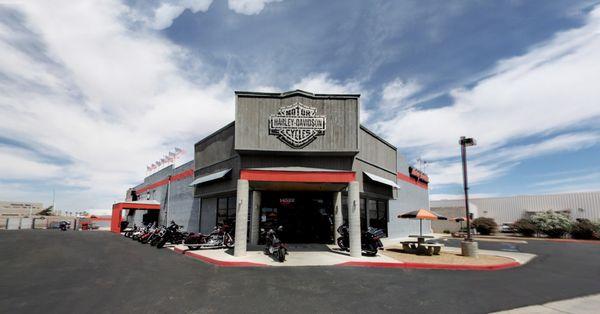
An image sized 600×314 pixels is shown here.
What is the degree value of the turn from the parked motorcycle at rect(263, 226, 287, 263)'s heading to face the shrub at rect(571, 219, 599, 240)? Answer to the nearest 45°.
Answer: approximately 90° to its left

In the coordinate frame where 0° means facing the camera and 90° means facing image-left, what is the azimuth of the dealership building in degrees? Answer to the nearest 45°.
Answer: approximately 0°

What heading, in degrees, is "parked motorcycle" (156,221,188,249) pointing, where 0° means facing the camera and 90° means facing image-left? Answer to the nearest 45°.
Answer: approximately 45°

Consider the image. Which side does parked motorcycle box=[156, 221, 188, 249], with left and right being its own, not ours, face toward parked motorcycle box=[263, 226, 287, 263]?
left

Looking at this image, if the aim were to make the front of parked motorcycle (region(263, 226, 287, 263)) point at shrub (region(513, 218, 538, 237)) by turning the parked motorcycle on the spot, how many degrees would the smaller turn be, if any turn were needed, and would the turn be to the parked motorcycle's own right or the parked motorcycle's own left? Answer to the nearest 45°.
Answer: approximately 90° to the parked motorcycle's own left

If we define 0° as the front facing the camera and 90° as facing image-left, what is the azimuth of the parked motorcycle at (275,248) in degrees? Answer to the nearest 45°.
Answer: approximately 315°

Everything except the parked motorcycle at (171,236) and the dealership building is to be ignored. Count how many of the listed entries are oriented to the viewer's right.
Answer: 0

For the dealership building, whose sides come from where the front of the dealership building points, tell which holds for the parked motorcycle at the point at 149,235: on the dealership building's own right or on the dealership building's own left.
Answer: on the dealership building's own right

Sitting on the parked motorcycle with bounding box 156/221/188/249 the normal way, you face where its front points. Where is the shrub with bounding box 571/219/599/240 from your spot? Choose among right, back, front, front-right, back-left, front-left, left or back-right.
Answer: back-left

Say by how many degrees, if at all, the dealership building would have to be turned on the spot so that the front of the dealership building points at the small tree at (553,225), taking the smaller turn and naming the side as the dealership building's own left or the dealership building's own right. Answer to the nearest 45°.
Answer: approximately 135° to the dealership building's own left
